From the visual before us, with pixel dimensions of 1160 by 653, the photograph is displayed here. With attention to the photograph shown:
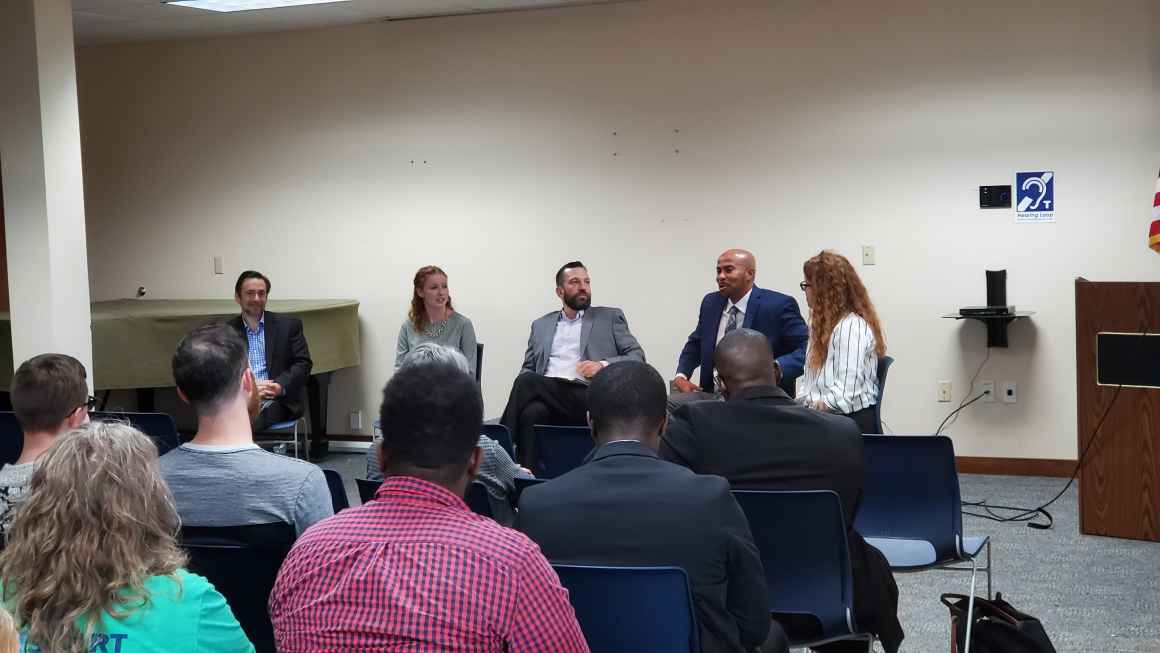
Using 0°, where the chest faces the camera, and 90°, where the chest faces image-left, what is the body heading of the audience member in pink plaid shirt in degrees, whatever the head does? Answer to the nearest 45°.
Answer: approximately 180°

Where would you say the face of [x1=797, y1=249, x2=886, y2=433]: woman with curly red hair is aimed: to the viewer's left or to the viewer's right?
to the viewer's left

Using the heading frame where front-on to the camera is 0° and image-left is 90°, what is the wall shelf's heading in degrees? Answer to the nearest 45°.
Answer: approximately 0°

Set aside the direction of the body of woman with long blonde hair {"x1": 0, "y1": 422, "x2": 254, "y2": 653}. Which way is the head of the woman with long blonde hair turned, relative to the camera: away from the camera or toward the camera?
away from the camera

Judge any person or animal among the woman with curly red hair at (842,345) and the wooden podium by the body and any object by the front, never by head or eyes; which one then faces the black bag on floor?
the wooden podium

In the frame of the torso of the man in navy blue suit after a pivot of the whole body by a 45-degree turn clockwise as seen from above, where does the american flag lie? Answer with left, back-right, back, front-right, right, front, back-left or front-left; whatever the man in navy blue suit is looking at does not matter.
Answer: back

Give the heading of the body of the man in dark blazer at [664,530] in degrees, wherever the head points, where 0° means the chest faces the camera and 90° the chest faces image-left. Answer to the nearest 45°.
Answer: approximately 180°

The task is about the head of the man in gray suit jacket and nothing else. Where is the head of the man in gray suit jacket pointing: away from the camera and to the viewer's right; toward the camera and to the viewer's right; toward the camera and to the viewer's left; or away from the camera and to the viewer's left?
toward the camera and to the viewer's right

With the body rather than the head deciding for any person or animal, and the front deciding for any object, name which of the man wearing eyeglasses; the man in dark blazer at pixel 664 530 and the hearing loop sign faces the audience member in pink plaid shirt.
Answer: the hearing loop sign

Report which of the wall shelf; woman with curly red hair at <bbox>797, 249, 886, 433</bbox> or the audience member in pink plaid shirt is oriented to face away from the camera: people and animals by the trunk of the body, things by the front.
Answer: the audience member in pink plaid shirt

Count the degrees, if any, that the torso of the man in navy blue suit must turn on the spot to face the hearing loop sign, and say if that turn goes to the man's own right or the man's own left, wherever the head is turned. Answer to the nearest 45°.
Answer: approximately 180°
